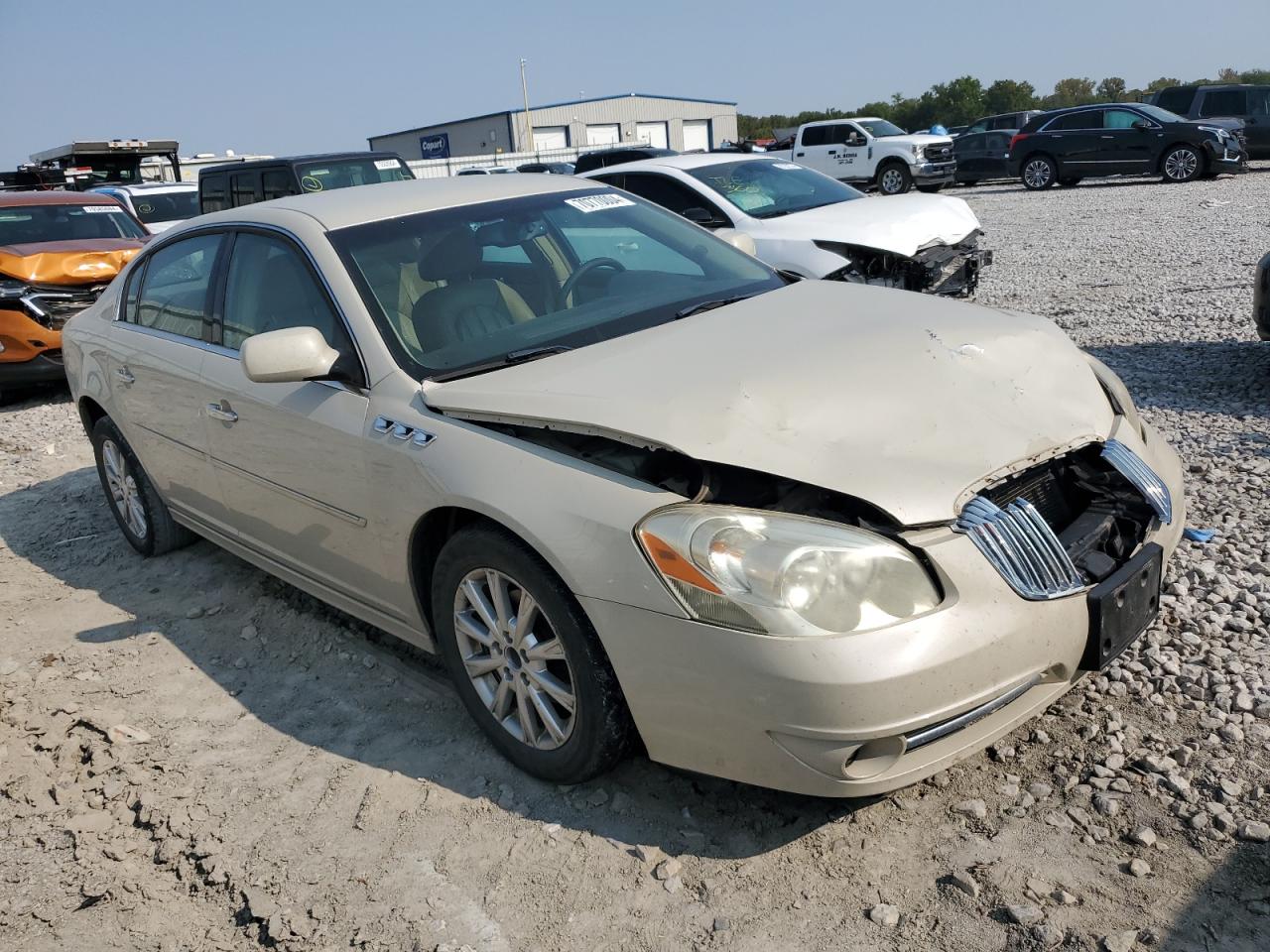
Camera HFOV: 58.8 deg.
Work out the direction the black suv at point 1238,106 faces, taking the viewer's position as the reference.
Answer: facing to the right of the viewer

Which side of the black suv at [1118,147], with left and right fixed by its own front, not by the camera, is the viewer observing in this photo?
right

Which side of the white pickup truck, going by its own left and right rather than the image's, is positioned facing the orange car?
right

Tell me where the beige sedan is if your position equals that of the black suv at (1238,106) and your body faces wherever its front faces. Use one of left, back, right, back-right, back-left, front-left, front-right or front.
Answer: right

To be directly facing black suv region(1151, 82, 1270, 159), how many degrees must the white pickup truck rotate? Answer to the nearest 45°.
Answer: approximately 45° to its left

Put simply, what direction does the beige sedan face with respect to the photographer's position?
facing the viewer and to the right of the viewer

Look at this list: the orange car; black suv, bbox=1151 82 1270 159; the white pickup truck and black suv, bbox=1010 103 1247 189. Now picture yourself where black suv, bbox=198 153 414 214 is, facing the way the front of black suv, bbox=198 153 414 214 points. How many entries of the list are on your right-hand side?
1

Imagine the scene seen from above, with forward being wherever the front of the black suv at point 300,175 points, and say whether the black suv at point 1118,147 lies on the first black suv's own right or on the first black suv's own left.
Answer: on the first black suv's own left

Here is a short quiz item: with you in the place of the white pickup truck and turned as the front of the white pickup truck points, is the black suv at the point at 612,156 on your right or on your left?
on your right

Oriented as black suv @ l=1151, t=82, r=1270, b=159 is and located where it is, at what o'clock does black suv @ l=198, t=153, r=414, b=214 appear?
black suv @ l=198, t=153, r=414, b=214 is roughly at 4 o'clock from black suv @ l=1151, t=82, r=1270, b=159.

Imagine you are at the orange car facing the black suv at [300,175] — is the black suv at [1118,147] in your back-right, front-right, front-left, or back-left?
front-right

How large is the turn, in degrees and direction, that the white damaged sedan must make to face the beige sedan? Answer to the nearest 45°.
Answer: approximately 45° to its right

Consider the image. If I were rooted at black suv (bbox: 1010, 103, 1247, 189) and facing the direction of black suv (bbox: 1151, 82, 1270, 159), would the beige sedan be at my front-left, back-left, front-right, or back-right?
back-right

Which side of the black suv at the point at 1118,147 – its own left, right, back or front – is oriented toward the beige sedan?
right

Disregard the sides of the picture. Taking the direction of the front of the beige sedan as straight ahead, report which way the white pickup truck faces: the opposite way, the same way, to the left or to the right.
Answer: the same way

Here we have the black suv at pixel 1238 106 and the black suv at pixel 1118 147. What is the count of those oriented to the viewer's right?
2

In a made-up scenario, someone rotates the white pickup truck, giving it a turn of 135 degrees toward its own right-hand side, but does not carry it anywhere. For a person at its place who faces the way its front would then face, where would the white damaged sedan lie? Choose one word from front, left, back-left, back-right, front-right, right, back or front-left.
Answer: left
